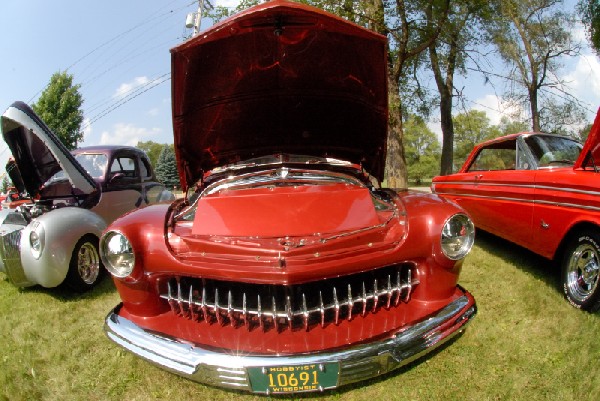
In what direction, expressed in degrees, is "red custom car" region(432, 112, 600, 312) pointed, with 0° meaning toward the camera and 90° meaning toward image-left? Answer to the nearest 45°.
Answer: approximately 315°

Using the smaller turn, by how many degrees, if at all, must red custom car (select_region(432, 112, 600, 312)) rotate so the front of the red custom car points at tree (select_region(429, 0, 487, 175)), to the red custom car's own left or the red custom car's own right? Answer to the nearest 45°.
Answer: approximately 135° to the red custom car's own left

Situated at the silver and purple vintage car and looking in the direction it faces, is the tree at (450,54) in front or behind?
behind

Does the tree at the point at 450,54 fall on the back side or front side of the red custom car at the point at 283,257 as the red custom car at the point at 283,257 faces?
on the back side

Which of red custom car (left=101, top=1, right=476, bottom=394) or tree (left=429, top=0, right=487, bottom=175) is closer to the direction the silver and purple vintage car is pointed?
the red custom car

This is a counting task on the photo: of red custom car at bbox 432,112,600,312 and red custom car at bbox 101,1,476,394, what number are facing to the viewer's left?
0

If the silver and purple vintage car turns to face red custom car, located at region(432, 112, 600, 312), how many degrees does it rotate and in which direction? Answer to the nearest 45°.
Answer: approximately 90° to its left

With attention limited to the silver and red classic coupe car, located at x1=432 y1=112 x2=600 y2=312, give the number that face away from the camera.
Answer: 0

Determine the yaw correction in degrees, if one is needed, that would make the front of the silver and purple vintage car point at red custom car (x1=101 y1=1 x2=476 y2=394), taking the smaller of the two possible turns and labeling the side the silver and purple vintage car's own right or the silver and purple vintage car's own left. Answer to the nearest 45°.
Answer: approximately 90° to the silver and purple vintage car's own left

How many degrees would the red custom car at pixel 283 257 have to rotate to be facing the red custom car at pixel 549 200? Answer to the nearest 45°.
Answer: approximately 135° to its left

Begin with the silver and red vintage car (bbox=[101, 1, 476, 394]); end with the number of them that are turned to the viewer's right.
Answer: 0

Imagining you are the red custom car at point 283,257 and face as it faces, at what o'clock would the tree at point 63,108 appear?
The tree is roughly at 5 o'clock from the red custom car.
